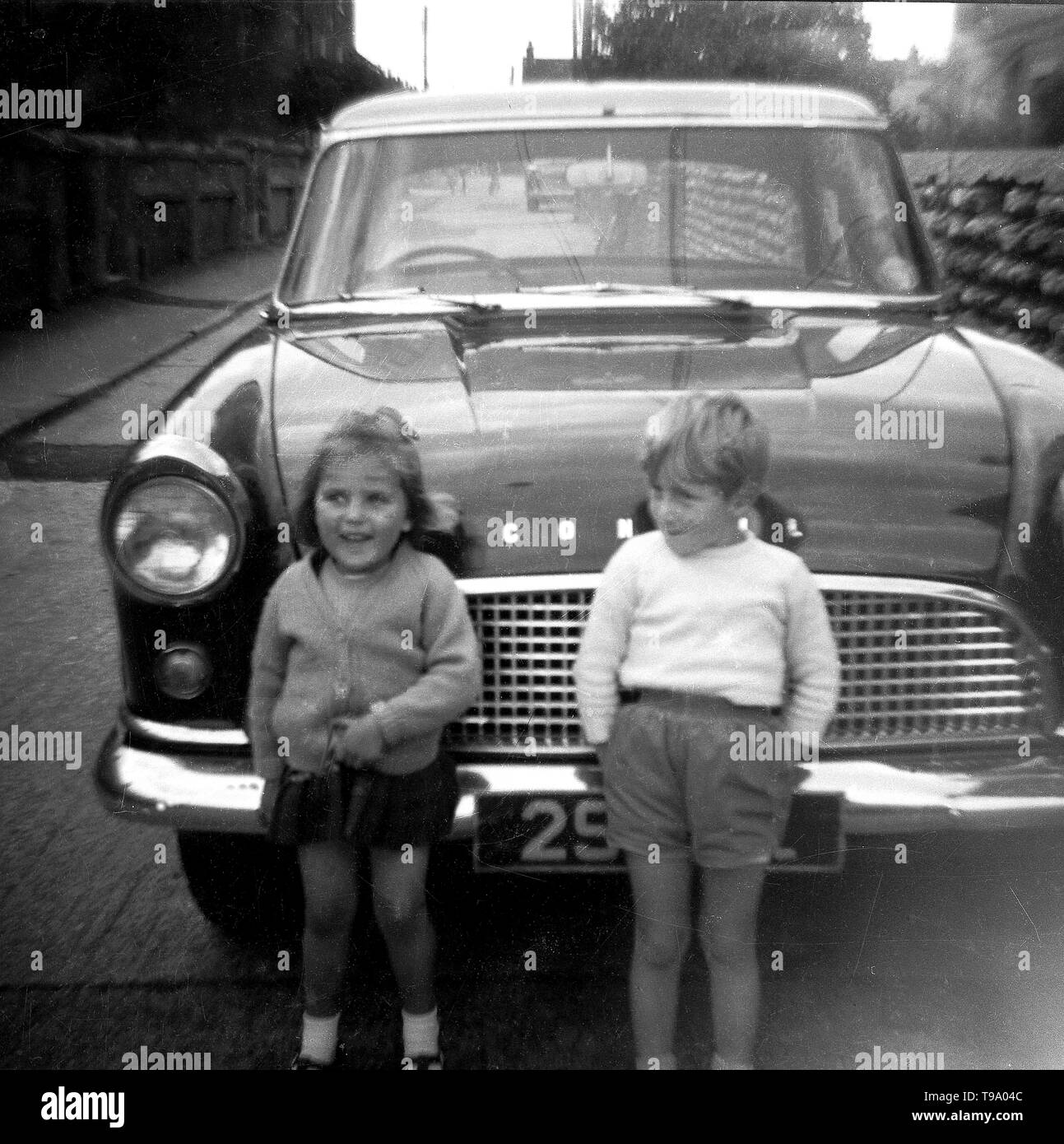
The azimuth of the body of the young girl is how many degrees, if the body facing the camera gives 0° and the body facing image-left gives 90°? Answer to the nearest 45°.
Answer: approximately 0°

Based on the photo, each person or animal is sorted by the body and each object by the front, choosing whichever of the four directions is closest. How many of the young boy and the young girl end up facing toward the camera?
2

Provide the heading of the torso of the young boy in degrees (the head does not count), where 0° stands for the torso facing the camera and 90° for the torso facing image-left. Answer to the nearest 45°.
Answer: approximately 0°

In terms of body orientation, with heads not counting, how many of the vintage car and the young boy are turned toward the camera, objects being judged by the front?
2
